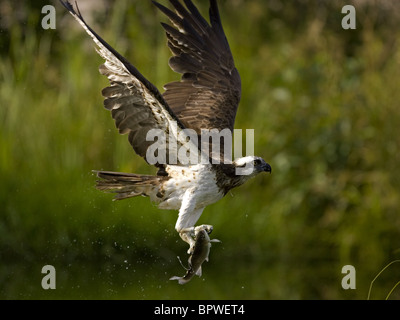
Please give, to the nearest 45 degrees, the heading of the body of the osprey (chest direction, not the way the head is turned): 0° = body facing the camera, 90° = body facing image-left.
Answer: approximately 270°
